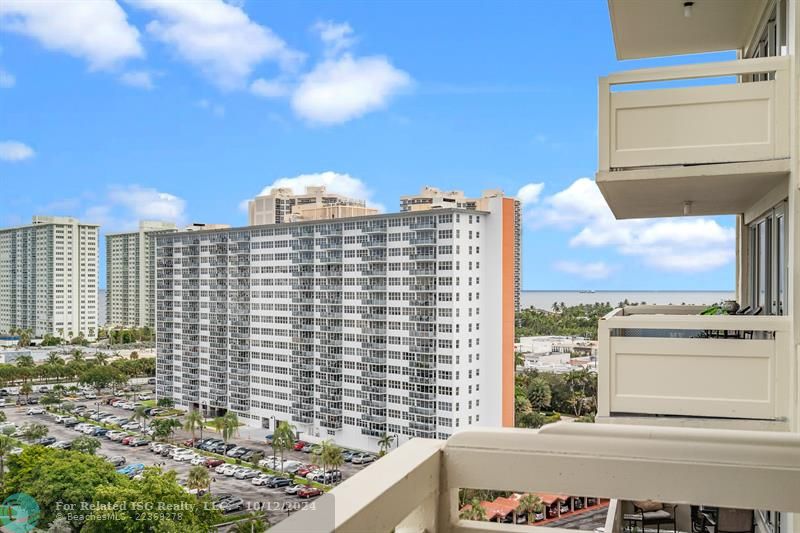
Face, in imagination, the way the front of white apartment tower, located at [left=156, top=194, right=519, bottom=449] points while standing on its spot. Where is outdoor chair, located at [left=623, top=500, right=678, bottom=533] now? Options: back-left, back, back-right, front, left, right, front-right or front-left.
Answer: front-left

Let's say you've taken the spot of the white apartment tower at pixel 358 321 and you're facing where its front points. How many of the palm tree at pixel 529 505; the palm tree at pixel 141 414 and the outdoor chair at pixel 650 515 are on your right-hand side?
1

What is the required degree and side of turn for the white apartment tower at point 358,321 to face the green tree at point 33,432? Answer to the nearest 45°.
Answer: approximately 45° to its right

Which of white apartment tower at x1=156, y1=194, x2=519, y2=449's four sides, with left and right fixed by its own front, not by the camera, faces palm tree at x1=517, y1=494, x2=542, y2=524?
left

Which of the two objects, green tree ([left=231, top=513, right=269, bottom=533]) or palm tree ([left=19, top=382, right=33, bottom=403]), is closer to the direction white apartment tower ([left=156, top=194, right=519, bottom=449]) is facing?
the green tree

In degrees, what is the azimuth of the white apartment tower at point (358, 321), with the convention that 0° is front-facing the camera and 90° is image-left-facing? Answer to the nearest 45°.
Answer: approximately 45°
